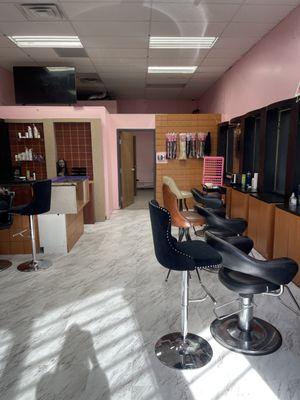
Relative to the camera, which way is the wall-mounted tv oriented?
toward the camera

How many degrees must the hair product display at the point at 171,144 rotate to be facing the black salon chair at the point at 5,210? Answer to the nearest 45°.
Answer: approximately 45° to its right

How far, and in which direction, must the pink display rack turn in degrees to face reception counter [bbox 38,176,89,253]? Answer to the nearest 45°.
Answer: approximately 45° to its right

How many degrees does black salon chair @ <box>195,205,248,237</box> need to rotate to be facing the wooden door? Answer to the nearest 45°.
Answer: approximately 135° to its left

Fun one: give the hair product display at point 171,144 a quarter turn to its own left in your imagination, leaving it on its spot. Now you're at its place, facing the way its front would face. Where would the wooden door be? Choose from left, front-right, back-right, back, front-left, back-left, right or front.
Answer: back-left

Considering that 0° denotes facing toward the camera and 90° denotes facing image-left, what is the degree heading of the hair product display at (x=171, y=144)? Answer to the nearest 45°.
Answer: approximately 0°

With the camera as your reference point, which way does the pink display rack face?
facing the viewer

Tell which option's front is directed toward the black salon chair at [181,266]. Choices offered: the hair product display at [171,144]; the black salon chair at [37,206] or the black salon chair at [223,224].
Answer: the hair product display

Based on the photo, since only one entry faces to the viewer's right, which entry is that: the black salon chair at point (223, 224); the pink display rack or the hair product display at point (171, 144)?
the black salon chair

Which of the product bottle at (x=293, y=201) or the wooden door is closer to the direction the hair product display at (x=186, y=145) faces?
the product bottle

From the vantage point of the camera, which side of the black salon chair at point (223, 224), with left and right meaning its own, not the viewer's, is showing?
right

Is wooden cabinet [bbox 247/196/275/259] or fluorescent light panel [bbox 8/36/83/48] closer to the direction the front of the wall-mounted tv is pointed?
the fluorescent light panel

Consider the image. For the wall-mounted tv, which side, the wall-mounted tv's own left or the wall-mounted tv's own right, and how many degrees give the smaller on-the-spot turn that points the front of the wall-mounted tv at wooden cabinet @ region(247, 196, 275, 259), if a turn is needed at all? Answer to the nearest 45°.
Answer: approximately 45° to the wall-mounted tv's own left
